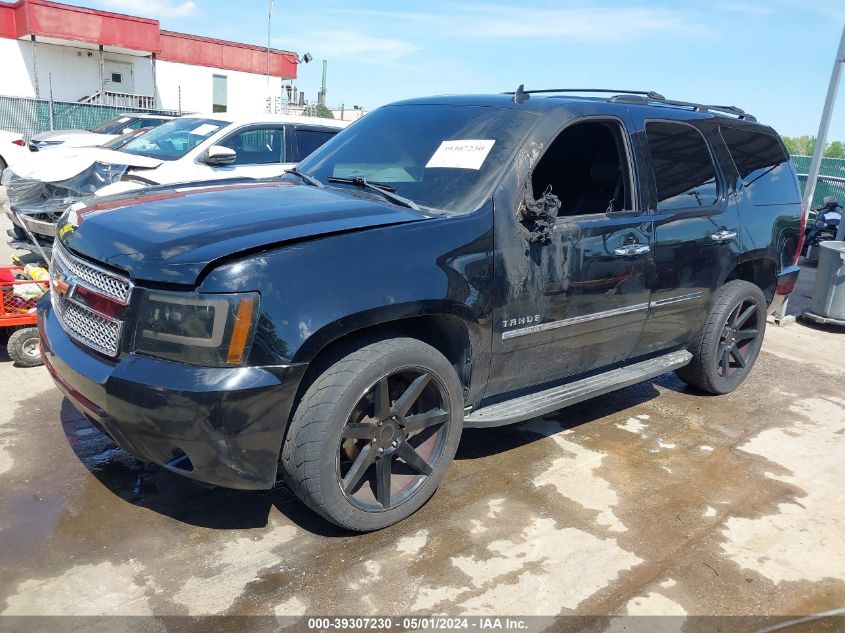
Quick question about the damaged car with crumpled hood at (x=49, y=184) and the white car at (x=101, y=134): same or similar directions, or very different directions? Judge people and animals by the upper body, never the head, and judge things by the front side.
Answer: same or similar directions

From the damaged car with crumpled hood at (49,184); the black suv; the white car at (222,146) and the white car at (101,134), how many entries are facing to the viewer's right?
0

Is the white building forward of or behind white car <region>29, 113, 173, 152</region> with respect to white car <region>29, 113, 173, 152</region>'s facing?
behind

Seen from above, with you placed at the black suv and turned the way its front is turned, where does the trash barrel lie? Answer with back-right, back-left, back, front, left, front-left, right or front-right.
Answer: back

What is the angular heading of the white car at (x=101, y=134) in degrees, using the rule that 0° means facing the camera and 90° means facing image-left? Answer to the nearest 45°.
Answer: approximately 45°

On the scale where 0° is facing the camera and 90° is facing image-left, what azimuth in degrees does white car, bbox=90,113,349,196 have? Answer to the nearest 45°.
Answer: approximately 45°

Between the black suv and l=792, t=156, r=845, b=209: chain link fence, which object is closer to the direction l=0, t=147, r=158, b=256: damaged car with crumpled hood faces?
the black suv

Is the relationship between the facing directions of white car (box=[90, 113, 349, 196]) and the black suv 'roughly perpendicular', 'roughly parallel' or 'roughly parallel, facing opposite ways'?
roughly parallel

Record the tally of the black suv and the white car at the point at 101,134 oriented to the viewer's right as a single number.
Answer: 0

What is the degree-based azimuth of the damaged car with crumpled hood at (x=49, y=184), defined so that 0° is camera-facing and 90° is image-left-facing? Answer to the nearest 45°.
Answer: approximately 45°

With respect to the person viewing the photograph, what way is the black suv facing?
facing the viewer and to the left of the viewer
